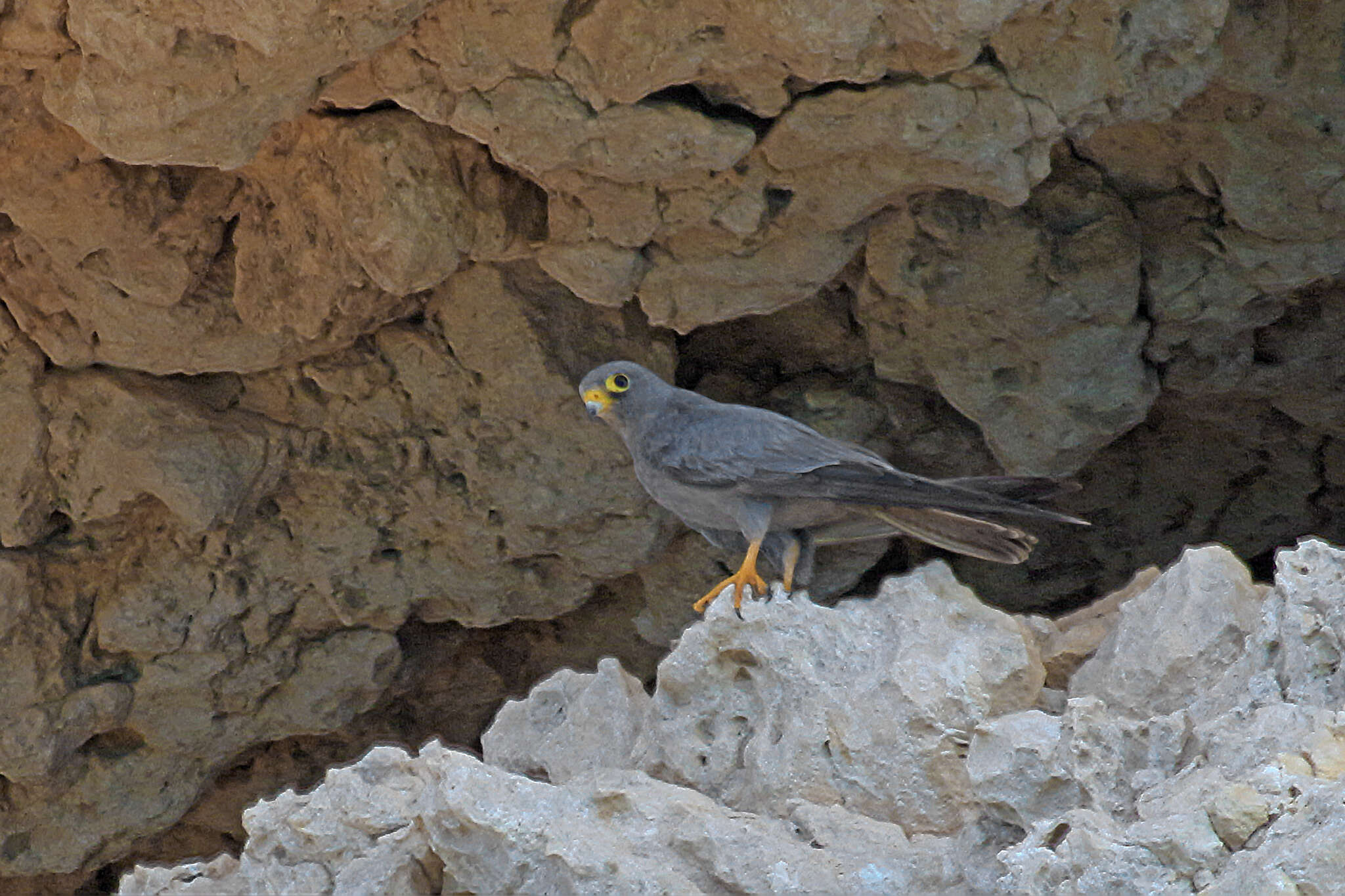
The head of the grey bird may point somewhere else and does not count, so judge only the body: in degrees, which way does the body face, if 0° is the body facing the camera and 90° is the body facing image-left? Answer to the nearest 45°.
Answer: approximately 90°
